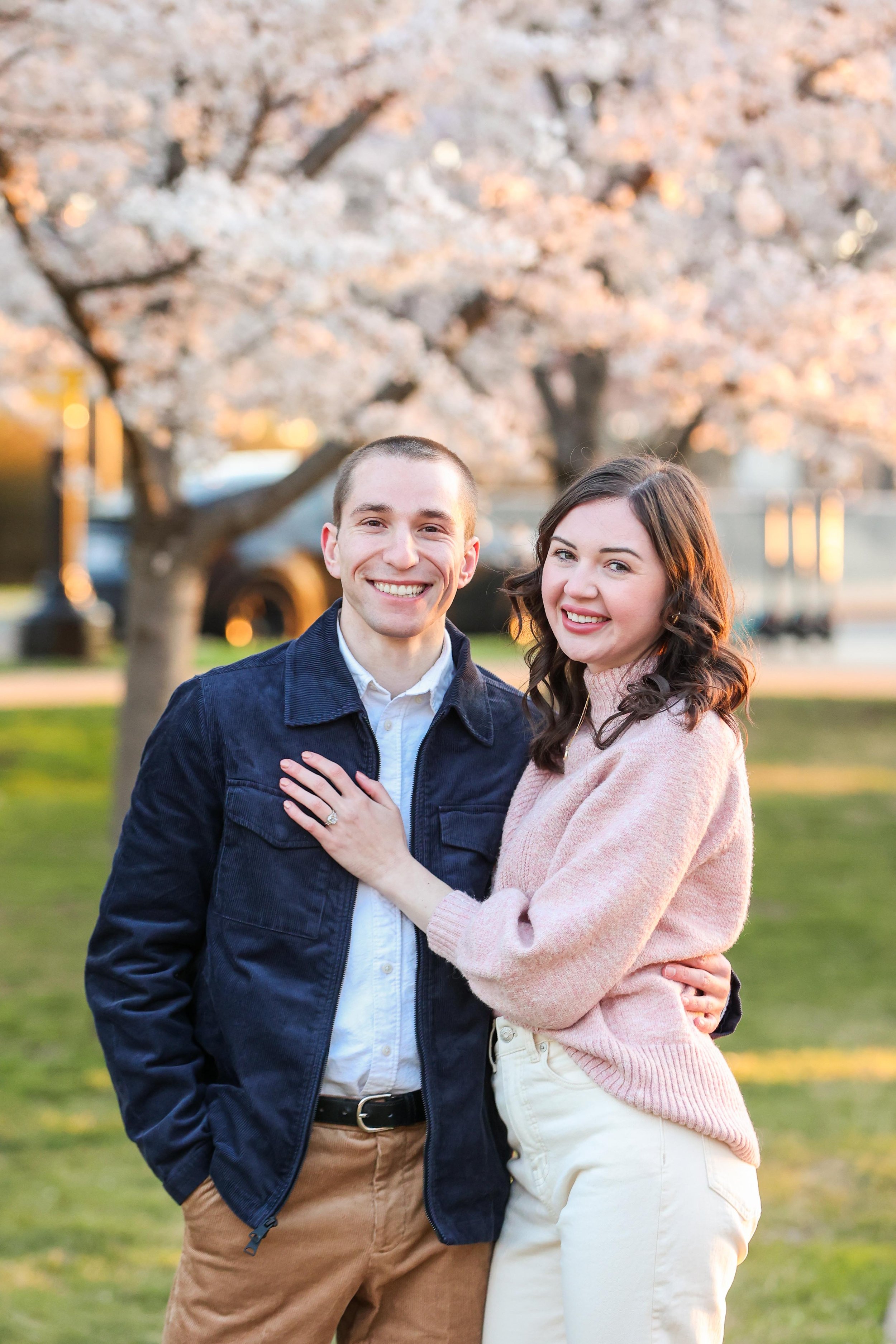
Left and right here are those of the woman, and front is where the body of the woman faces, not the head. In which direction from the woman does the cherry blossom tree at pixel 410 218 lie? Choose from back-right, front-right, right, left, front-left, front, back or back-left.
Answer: back-right

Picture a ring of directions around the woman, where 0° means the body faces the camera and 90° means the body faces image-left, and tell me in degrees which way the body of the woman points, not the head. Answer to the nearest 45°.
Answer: approximately 45°

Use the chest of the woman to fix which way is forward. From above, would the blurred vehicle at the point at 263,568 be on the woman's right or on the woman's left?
on the woman's right
